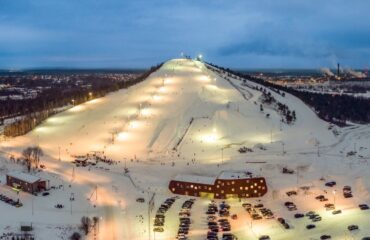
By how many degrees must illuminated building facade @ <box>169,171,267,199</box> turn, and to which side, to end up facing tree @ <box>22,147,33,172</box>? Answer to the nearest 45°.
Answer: approximately 90° to its right

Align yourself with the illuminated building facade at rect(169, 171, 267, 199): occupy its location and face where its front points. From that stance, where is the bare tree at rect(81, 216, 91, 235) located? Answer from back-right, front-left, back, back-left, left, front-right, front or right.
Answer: front-right

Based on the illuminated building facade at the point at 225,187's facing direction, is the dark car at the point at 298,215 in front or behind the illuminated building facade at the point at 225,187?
in front

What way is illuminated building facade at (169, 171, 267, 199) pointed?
toward the camera

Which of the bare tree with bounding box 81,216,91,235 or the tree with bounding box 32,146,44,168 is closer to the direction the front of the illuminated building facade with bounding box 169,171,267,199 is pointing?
the bare tree

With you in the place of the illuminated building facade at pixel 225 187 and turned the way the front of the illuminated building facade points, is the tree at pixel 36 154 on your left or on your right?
on your right

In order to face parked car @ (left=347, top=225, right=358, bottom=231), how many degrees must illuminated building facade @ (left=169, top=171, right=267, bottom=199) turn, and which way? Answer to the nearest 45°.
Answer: approximately 45° to its left

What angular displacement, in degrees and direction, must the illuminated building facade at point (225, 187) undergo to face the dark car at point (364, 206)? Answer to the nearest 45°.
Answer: approximately 90° to its left

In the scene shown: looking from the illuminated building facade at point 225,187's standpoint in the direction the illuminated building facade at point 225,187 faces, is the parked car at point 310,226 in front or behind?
in front

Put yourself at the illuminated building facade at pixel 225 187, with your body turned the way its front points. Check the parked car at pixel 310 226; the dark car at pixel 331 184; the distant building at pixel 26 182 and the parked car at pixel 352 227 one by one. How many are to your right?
1

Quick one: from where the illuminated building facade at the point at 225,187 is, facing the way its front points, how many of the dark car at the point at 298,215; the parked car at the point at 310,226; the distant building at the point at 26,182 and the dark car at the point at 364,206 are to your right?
1

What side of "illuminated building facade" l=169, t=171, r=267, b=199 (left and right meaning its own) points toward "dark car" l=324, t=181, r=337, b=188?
left
